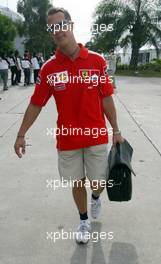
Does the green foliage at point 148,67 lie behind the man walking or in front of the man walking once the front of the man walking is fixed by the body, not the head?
behind

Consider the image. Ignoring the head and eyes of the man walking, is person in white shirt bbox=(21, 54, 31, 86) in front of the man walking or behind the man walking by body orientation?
behind

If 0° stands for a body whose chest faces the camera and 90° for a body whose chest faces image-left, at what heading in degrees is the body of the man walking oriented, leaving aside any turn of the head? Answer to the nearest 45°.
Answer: approximately 0°

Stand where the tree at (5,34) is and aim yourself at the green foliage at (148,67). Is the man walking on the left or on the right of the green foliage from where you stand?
right

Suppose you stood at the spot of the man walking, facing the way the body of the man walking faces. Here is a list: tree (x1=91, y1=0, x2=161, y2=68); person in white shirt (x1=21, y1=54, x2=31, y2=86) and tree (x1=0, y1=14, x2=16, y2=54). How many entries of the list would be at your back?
3

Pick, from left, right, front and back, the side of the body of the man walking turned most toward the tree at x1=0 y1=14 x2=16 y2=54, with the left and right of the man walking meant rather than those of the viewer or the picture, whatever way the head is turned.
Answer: back

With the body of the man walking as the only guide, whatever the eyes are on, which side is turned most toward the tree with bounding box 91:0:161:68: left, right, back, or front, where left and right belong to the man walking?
back
